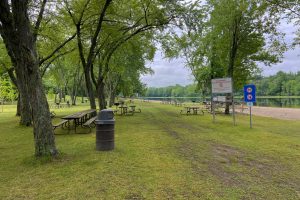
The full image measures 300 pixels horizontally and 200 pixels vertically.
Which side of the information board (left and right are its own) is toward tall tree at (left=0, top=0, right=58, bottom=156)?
front

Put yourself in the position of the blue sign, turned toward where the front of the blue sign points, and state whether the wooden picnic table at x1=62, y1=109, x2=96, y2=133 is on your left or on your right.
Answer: on your right

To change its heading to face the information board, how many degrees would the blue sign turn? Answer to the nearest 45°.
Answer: approximately 135° to its right

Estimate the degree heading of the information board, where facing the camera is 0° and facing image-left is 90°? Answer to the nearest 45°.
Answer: approximately 0°

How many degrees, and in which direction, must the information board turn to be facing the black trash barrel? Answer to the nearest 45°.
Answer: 0° — it already faces it

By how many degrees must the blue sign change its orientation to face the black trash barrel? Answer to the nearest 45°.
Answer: approximately 45° to its right

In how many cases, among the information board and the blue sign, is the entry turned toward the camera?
2

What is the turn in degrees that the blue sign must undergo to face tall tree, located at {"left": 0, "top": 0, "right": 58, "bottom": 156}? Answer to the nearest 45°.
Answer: approximately 45° to its right
